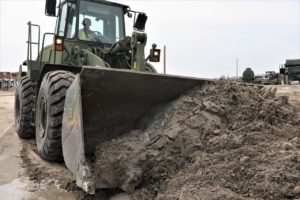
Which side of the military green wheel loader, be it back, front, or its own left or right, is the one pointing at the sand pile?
front

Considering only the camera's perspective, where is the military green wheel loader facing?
facing the viewer and to the right of the viewer
